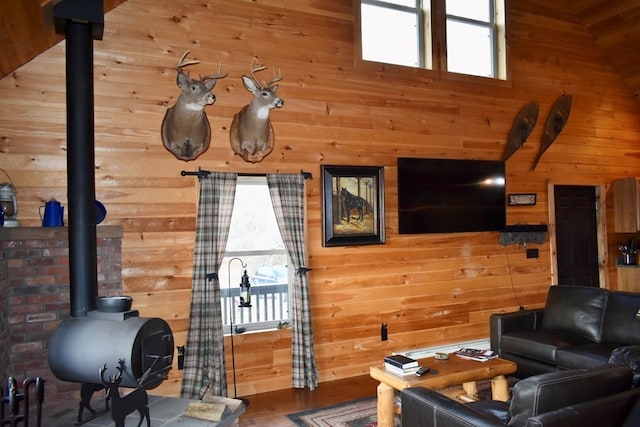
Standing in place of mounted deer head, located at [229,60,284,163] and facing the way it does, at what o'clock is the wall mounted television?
The wall mounted television is roughly at 10 o'clock from the mounted deer head.

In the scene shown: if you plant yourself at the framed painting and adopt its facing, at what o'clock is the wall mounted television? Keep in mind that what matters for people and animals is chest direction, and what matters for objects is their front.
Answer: The wall mounted television is roughly at 8 o'clock from the framed painting.

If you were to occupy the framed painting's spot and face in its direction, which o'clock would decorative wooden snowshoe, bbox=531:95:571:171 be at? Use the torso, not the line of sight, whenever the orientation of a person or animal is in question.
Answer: The decorative wooden snowshoe is roughly at 8 o'clock from the framed painting.

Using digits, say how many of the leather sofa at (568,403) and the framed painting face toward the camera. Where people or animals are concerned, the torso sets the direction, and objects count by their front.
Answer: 1

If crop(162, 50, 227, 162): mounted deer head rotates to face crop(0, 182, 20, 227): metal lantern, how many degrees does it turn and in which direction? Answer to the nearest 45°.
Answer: approximately 135° to its right

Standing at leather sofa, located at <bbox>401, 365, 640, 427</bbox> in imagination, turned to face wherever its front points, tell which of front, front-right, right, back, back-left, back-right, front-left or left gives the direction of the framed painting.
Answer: front

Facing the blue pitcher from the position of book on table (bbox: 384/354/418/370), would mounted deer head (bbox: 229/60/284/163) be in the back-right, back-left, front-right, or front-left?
front-right

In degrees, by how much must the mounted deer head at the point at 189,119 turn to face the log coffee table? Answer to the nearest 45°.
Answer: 0° — it already faces it

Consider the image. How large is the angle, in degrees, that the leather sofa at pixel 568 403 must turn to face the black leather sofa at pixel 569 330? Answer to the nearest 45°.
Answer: approximately 45° to its right

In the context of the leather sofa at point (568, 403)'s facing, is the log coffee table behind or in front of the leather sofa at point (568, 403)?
in front

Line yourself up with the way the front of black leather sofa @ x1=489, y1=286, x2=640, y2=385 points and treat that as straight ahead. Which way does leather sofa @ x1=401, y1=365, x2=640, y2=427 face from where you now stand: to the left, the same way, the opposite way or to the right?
to the right

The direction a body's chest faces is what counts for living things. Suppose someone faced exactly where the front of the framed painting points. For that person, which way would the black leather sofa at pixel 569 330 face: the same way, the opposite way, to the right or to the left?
to the right

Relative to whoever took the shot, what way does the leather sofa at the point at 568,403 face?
facing away from the viewer and to the left of the viewer

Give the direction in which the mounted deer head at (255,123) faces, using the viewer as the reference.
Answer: facing the viewer and to the right of the viewer

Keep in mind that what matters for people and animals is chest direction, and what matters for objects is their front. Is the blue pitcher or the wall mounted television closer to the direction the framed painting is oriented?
the blue pitcher

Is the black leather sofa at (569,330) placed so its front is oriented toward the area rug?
yes

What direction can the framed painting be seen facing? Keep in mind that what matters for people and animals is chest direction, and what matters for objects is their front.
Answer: toward the camera
